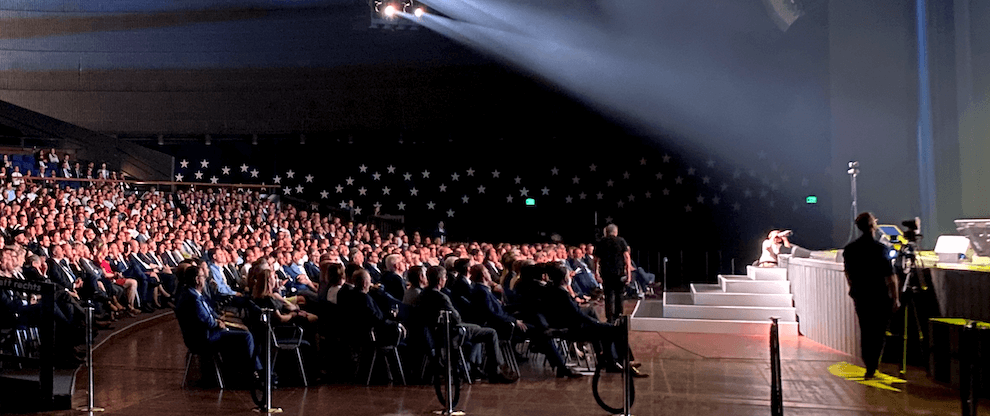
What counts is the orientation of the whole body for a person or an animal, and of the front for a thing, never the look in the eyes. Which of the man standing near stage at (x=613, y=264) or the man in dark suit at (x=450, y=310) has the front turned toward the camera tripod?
the man in dark suit

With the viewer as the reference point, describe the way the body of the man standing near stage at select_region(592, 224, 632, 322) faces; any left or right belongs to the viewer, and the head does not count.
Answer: facing away from the viewer

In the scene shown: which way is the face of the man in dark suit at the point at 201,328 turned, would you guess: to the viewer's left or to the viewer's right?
to the viewer's right

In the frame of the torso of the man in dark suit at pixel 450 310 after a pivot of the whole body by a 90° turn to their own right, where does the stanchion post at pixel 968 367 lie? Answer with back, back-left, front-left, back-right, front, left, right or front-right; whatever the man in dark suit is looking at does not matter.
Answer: front-left

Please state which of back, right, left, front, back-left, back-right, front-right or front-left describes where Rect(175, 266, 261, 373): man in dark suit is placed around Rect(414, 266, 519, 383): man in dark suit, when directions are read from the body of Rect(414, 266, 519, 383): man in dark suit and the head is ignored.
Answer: back

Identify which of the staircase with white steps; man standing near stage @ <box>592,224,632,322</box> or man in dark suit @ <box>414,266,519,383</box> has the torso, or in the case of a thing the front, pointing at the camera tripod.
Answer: the man in dark suit

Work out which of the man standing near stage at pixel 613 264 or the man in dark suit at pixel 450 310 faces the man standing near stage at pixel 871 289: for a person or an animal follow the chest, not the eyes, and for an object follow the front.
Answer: the man in dark suit

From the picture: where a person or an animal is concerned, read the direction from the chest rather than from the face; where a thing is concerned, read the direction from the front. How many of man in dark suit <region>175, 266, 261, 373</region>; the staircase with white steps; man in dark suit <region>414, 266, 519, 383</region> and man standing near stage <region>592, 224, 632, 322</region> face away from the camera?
1

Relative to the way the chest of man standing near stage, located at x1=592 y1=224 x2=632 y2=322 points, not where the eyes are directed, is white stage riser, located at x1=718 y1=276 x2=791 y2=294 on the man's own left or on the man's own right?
on the man's own right

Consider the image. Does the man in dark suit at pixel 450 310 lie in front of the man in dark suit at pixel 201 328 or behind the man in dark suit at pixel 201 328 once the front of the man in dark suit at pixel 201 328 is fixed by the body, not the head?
in front

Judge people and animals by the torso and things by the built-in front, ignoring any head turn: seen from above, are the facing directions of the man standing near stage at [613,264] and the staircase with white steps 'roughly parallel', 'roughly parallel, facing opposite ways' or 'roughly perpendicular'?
roughly perpendicular

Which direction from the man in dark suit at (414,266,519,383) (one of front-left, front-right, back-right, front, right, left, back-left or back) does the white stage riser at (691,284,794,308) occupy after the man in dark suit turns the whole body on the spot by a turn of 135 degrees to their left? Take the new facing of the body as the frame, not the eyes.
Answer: right

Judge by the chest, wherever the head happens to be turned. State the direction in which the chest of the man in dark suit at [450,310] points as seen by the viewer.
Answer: to the viewer's right

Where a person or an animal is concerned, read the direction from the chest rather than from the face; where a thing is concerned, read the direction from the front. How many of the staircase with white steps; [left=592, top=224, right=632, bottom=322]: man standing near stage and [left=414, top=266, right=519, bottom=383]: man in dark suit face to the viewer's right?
1

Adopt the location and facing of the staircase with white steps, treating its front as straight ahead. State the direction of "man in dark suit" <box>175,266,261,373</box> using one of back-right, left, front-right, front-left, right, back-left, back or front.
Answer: front-left

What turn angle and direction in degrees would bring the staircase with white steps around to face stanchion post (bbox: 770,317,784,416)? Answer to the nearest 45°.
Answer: approximately 90° to its left

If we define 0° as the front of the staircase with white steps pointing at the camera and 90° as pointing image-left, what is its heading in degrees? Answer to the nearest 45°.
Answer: approximately 90°
